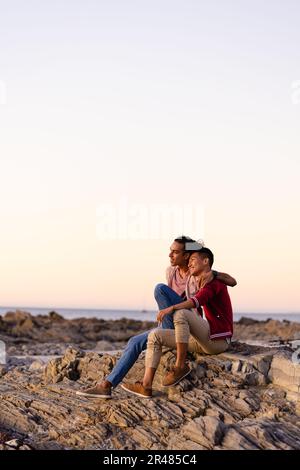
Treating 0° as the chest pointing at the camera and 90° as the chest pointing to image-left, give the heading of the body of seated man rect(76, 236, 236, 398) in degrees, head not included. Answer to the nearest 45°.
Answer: approximately 45°

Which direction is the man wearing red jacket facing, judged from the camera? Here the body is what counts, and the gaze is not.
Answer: to the viewer's left
